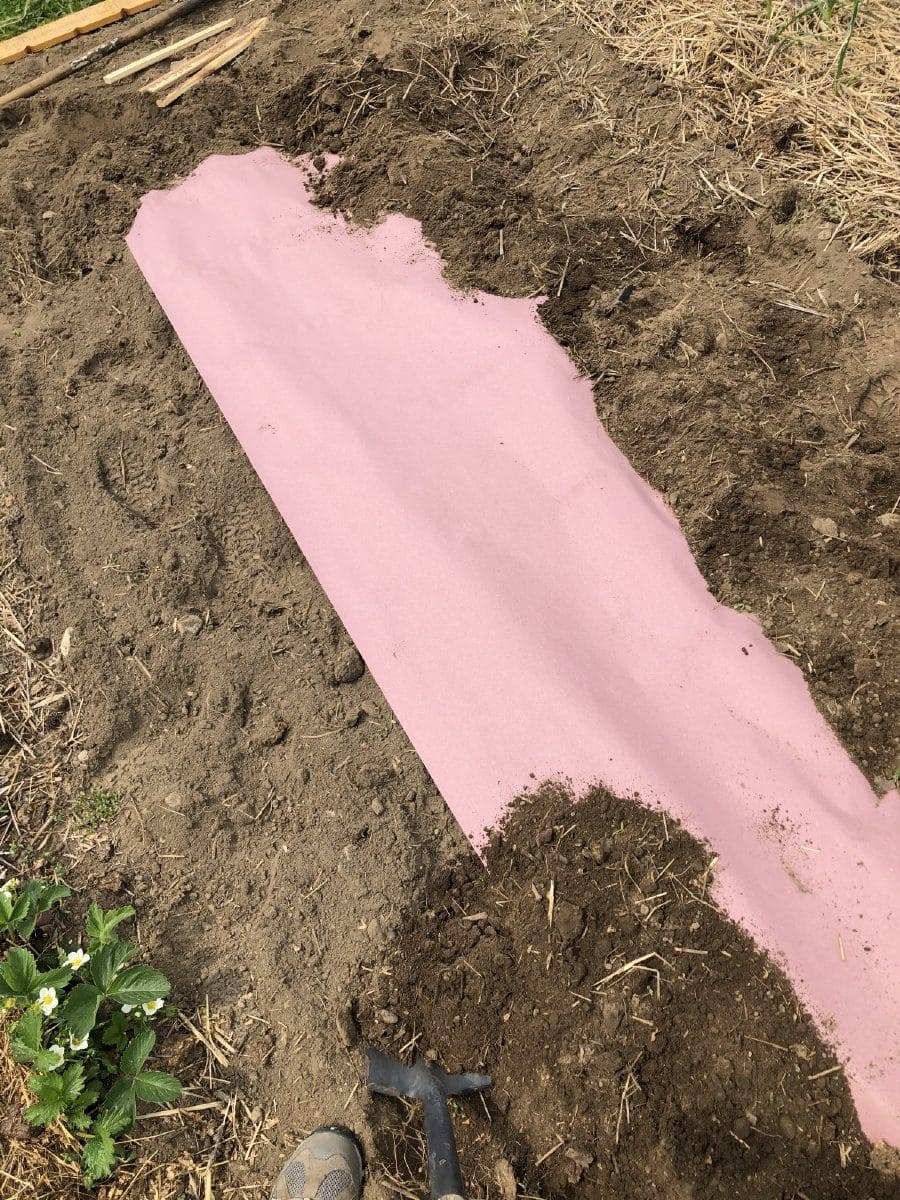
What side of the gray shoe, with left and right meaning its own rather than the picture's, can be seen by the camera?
back

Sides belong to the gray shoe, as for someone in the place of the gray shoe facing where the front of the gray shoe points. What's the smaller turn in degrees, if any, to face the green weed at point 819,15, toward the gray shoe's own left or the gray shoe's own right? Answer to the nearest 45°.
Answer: approximately 45° to the gray shoe's own right
